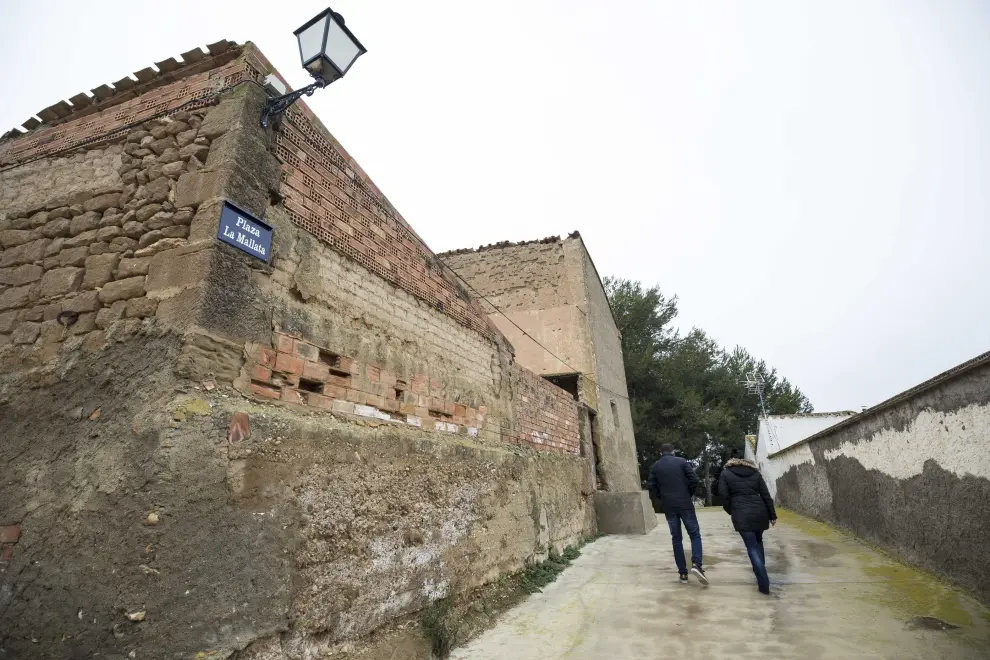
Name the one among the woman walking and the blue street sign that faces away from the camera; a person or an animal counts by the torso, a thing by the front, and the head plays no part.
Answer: the woman walking

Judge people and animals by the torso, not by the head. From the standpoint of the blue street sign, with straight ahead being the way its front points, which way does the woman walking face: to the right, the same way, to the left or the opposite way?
to the left

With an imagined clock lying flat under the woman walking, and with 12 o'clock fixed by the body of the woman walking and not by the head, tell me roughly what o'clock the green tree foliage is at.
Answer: The green tree foliage is roughly at 12 o'clock from the woman walking.

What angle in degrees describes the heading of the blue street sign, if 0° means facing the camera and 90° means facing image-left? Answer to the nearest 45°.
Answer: approximately 315°

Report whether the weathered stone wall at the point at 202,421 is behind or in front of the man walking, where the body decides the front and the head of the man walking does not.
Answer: behind

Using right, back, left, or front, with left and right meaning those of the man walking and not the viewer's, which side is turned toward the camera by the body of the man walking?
back

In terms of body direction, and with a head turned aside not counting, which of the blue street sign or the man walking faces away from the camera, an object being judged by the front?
the man walking

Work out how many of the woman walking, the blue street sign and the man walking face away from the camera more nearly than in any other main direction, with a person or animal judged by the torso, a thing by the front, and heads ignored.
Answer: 2

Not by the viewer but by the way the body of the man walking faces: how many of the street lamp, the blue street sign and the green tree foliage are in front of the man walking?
1

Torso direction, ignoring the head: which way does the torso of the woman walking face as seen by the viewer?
away from the camera

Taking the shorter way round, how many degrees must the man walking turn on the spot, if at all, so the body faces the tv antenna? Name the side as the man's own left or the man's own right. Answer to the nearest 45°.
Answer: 0° — they already face it
